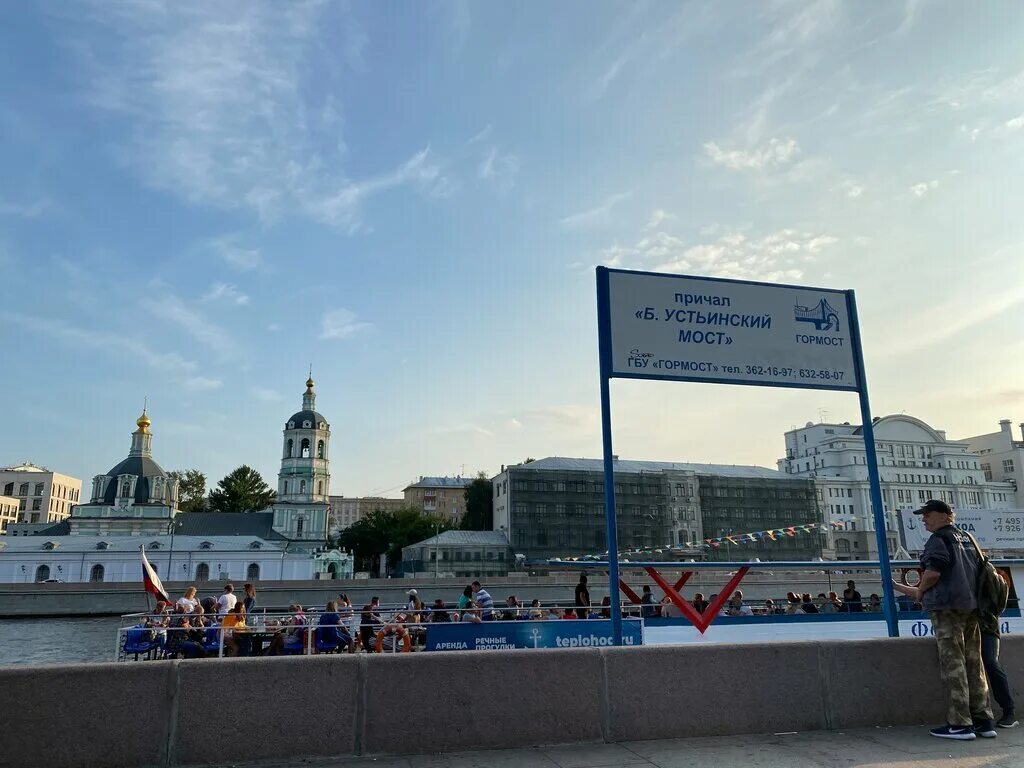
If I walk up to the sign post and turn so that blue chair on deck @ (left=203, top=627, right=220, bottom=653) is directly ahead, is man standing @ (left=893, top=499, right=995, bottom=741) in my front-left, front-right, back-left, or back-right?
back-left

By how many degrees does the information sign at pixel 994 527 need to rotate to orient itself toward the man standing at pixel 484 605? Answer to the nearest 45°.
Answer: approximately 45° to its right

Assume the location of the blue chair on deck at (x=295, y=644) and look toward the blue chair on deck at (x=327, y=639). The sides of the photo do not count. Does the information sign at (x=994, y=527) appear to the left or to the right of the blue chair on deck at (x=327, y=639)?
left

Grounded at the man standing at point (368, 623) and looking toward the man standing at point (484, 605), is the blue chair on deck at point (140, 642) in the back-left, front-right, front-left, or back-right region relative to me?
back-left

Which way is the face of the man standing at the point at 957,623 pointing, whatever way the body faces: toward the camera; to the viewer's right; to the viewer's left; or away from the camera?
to the viewer's left

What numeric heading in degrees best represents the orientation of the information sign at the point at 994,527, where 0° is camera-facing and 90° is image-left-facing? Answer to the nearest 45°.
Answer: approximately 0°

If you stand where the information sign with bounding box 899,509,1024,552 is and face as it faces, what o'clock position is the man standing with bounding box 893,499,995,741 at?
The man standing is roughly at 12 o'clock from the information sign.
